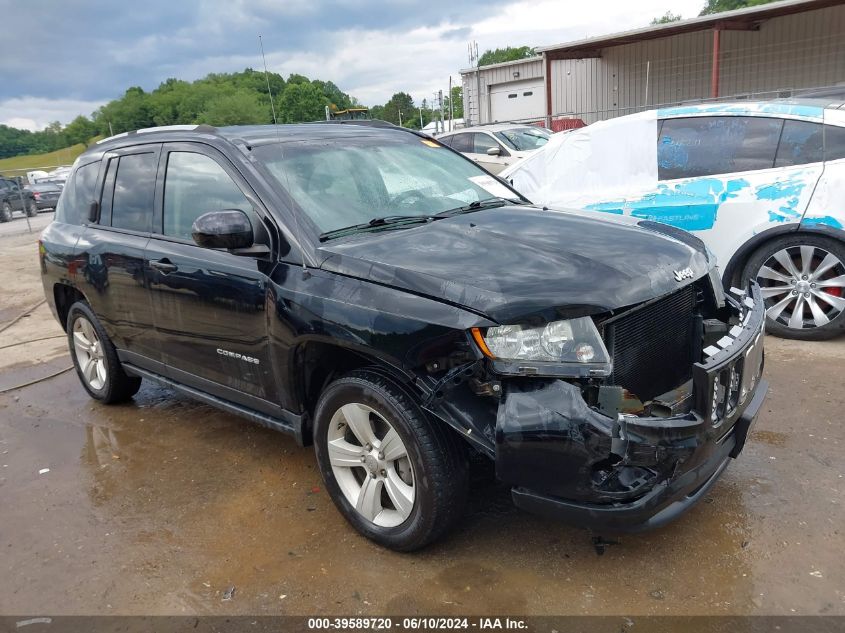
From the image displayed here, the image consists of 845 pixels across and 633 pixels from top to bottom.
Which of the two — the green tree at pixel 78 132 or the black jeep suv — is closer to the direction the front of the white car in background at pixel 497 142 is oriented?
the black jeep suv

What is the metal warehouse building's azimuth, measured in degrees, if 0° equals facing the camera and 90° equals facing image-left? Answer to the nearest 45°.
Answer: approximately 45°

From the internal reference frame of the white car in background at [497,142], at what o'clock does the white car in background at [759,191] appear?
the white car in background at [759,191] is roughly at 1 o'clock from the white car in background at [497,142].

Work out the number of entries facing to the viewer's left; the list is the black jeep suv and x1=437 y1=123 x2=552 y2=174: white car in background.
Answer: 0

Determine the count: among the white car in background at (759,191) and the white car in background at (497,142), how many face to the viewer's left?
1

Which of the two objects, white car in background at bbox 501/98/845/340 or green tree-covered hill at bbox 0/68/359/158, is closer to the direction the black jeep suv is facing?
the white car in background

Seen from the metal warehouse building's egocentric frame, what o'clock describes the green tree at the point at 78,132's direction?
The green tree is roughly at 2 o'clock from the metal warehouse building.

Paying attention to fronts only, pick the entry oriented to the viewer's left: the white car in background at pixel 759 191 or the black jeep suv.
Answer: the white car in background

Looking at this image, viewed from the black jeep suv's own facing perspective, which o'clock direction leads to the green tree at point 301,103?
The green tree is roughly at 7 o'clock from the black jeep suv.

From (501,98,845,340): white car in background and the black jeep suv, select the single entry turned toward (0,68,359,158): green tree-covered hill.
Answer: the white car in background

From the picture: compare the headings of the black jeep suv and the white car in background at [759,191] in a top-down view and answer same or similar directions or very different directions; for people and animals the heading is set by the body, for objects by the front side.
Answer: very different directions

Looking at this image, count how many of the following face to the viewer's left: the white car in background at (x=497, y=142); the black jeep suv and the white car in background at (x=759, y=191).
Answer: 1

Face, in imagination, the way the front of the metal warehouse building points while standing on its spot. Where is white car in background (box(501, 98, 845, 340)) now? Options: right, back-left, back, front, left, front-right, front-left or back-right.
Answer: front-left

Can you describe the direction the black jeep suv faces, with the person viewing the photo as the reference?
facing the viewer and to the right of the viewer

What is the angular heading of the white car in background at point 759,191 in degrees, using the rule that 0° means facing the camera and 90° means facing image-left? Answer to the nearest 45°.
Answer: approximately 90°
